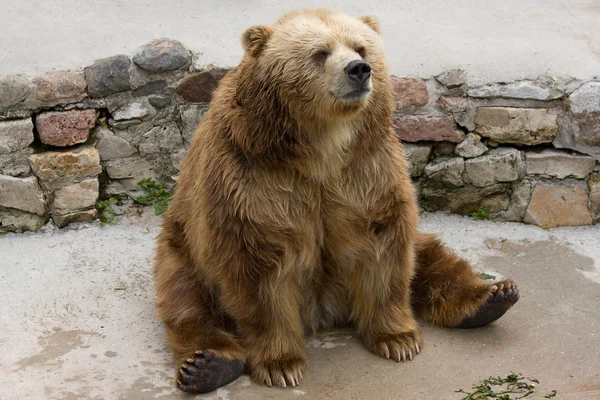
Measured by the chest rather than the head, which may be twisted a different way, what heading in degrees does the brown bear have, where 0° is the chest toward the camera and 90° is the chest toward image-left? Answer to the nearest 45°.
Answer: approximately 315°

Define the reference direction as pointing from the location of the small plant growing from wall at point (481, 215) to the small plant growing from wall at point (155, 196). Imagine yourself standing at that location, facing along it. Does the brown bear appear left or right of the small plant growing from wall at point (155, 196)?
left

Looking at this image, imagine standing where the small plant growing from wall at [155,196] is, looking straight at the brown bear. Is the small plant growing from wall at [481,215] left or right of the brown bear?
left

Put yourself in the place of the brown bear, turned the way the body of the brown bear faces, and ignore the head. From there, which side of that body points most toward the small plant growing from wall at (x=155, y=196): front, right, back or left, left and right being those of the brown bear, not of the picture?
back

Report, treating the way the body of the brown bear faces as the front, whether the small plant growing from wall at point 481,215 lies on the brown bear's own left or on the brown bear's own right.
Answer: on the brown bear's own left
